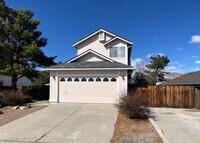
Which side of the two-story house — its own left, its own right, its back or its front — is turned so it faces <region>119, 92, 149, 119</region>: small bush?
front

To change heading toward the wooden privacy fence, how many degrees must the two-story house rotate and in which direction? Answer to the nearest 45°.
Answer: approximately 90° to its left

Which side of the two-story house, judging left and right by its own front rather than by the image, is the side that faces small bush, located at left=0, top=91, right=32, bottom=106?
right

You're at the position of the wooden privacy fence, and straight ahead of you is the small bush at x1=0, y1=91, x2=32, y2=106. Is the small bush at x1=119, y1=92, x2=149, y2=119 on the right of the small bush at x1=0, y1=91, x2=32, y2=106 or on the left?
left

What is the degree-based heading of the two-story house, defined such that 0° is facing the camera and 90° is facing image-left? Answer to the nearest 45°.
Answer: approximately 0°

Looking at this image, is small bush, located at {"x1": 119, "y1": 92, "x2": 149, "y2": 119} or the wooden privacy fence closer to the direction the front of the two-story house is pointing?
the small bush

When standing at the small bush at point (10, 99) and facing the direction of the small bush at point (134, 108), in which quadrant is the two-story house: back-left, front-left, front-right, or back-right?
front-left

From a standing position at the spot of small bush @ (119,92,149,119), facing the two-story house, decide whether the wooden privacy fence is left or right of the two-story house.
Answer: right
